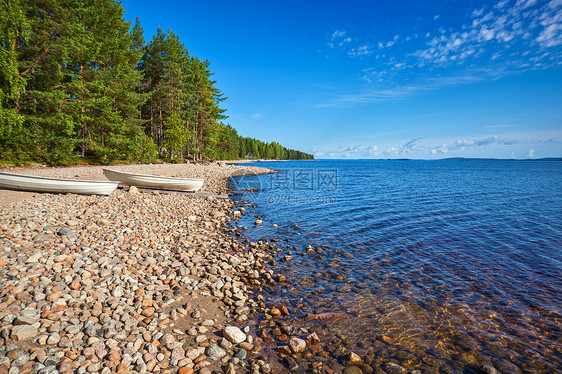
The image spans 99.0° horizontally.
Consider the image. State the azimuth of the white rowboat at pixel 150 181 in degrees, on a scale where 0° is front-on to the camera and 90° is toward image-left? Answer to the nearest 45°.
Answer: approximately 90°

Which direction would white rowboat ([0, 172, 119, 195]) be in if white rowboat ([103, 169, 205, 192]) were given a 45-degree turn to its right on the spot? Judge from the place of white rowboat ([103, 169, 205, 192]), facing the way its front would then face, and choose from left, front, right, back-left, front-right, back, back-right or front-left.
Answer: left

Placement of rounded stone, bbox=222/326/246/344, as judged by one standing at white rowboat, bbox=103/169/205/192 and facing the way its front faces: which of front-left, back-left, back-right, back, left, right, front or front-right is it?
left

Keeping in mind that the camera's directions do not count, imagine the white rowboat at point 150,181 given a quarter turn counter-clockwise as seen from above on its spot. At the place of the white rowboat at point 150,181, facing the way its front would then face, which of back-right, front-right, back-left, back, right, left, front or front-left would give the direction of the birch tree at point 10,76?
back-right
